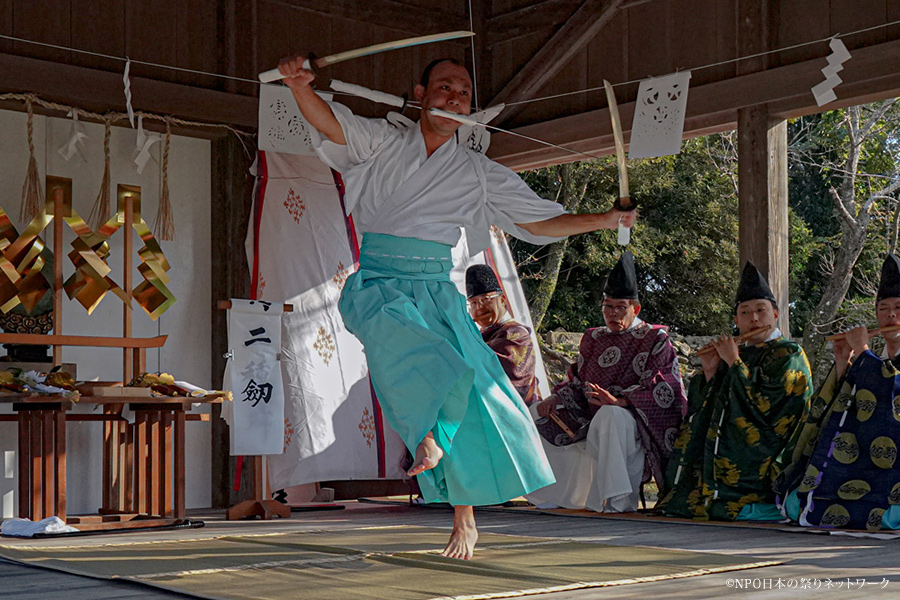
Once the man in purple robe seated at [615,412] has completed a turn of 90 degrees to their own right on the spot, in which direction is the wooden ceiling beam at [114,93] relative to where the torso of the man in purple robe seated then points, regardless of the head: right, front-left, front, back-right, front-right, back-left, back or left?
front-left

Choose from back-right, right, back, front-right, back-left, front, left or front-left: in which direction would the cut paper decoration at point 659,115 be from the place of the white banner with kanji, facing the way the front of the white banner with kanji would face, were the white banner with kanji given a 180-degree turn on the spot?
right

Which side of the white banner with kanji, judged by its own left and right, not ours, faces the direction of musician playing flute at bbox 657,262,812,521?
left

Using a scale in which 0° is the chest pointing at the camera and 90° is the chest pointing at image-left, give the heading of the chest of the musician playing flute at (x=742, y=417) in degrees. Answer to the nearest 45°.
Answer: approximately 45°

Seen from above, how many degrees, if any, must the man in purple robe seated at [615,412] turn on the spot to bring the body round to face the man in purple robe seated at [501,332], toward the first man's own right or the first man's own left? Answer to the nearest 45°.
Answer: approximately 90° to the first man's own right

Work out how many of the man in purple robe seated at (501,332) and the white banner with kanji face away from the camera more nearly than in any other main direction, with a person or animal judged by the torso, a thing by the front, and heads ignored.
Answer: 0

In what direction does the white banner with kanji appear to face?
toward the camera

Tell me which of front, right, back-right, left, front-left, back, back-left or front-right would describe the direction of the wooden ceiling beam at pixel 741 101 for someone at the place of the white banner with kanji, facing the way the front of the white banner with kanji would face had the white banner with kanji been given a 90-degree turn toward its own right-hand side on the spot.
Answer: back

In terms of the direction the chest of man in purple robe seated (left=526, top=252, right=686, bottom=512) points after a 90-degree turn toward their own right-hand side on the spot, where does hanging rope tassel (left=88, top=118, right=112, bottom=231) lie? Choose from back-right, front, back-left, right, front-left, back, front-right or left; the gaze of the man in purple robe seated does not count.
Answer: front-left

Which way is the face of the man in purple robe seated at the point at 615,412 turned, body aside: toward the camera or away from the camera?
toward the camera

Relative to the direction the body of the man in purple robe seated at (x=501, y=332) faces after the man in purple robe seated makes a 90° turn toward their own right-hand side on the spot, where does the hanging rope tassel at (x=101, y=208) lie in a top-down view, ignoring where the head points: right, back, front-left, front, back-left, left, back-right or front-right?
front-left

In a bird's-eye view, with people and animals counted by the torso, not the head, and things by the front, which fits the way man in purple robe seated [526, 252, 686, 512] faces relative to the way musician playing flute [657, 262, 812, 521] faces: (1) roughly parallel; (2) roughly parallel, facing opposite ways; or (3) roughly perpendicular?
roughly parallel

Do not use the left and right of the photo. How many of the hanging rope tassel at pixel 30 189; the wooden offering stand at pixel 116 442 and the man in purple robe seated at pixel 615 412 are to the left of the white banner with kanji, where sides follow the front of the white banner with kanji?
1

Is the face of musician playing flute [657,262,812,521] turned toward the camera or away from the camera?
toward the camera

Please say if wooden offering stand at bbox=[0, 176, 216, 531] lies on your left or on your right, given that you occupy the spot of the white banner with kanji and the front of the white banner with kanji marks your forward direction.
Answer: on your right
